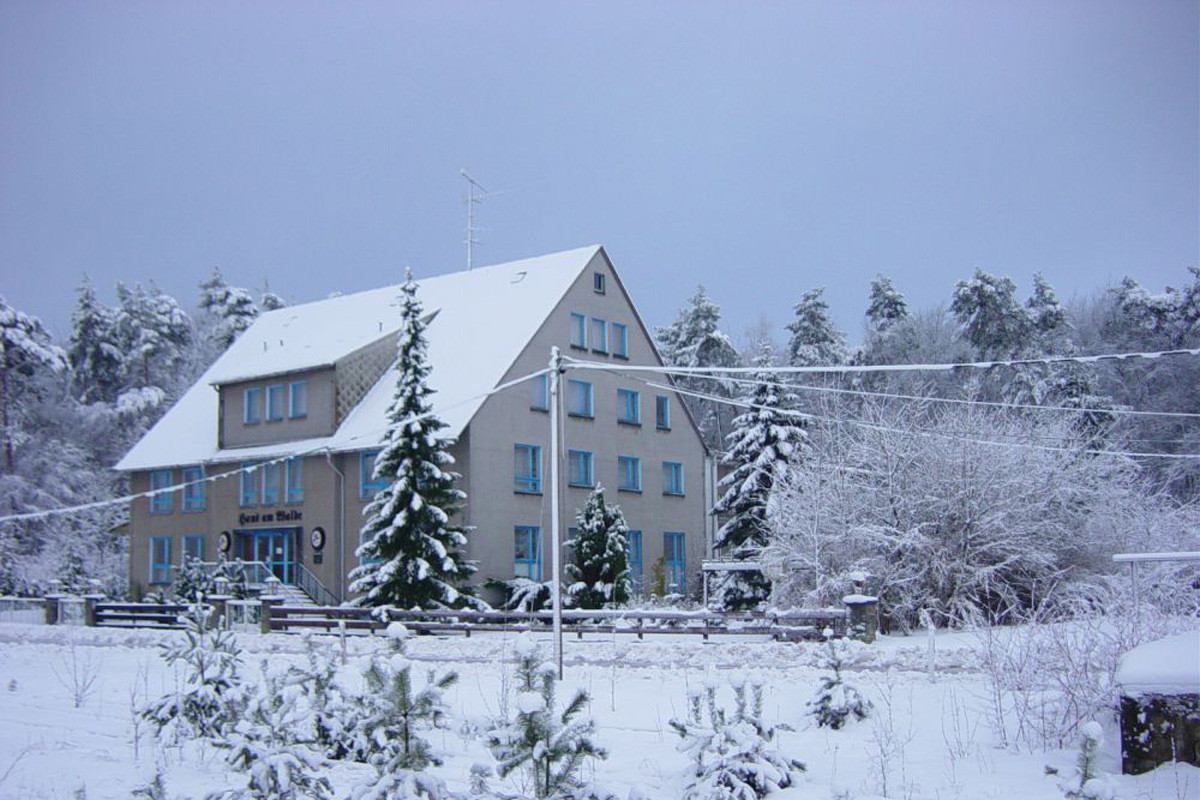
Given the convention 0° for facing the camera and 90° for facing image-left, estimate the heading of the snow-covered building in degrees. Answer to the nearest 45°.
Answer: approximately 45°

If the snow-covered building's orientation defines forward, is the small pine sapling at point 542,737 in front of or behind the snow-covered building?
in front

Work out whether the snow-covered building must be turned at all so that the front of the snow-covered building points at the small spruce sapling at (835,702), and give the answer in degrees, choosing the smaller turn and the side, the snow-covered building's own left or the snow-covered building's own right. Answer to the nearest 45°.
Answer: approximately 45° to the snow-covered building's own left

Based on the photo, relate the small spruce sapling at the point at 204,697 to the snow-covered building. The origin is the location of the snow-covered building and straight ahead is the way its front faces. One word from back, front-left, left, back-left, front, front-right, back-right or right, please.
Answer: front-left

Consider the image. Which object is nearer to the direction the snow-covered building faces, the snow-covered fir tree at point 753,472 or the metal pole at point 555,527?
the metal pole

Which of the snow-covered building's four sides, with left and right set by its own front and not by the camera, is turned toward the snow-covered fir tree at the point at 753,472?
left

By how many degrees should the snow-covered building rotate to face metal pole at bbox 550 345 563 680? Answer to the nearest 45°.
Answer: approximately 45° to its left

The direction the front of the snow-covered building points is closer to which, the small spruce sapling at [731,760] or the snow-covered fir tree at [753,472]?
the small spruce sapling

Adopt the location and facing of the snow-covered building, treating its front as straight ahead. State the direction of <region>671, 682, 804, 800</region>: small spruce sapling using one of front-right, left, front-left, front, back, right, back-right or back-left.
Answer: front-left

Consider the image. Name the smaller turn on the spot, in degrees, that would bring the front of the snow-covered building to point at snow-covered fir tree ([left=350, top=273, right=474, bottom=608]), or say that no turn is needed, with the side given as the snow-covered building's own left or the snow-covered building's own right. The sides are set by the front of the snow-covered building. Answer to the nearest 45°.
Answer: approximately 45° to the snow-covered building's own left

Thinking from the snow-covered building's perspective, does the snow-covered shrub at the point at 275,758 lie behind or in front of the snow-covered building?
in front
